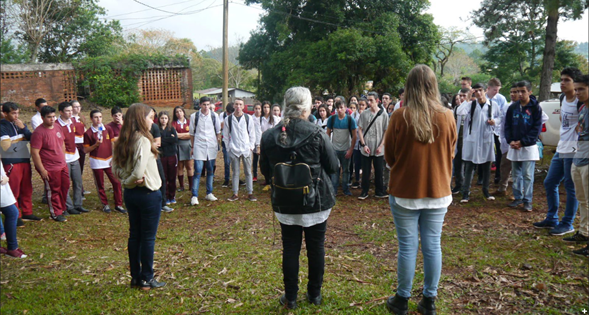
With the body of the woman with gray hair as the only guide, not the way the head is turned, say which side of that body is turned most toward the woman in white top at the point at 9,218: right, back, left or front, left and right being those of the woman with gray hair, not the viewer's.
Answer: left

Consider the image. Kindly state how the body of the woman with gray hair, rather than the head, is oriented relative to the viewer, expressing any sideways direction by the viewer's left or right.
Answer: facing away from the viewer

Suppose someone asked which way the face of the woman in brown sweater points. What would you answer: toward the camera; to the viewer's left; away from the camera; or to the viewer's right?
away from the camera

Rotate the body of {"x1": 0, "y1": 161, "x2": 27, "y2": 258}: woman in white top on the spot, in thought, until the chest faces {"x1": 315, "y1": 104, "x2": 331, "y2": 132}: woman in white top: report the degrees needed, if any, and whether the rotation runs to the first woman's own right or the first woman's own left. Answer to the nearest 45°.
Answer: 0° — they already face them

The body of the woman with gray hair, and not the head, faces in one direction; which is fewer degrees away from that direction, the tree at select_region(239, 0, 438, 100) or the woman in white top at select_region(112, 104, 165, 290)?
the tree

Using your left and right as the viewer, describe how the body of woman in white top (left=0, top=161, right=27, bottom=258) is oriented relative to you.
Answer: facing to the right of the viewer

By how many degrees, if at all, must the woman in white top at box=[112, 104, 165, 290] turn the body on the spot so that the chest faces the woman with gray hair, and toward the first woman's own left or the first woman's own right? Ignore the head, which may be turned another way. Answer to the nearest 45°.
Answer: approximately 45° to the first woman's own right
